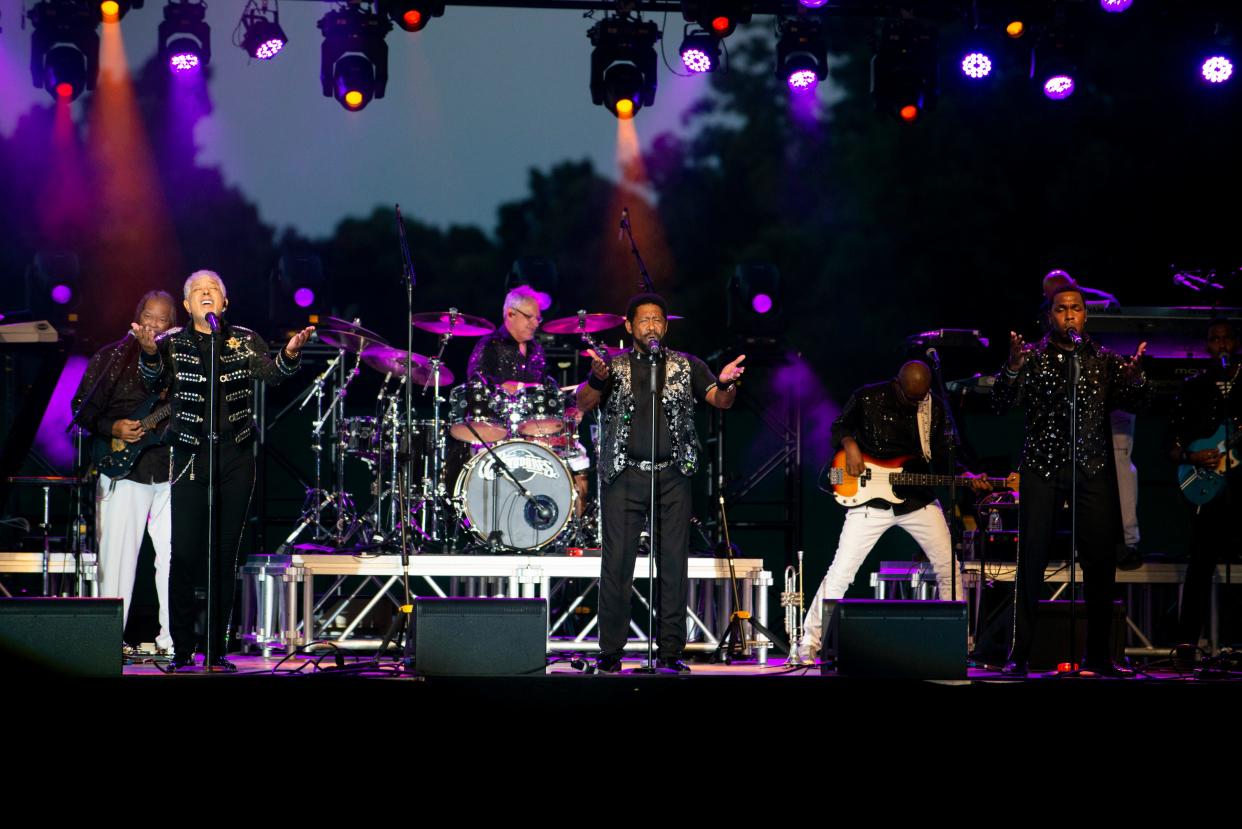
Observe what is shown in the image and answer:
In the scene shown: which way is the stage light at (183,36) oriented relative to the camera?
toward the camera

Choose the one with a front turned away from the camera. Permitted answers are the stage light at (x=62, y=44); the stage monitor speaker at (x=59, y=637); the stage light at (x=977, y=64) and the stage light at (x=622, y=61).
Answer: the stage monitor speaker

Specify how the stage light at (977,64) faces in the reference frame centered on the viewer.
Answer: facing the viewer

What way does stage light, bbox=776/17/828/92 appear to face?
toward the camera

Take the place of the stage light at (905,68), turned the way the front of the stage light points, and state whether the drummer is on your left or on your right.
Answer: on your right

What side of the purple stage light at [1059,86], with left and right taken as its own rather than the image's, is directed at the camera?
front

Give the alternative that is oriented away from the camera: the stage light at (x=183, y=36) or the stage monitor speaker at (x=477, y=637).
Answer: the stage monitor speaker

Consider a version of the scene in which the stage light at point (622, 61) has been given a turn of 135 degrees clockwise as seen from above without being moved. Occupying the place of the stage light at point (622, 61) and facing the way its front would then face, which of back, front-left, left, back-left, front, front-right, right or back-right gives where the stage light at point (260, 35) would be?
front-left

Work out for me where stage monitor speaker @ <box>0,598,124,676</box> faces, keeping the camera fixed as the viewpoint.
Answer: facing away from the viewer

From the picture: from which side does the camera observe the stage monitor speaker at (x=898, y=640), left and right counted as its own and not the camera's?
back

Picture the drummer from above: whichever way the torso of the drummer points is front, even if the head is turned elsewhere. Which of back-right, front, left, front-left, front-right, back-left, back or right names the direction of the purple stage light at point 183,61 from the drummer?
back-right

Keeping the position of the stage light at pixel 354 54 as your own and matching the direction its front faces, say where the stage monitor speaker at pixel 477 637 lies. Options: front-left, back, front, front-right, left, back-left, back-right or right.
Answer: front

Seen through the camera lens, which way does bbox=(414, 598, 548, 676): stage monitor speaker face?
facing away from the viewer

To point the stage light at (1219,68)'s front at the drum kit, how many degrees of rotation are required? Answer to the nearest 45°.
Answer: approximately 45° to its right

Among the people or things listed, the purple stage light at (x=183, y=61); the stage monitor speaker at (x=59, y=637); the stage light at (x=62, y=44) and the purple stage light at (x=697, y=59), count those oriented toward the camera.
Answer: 3
